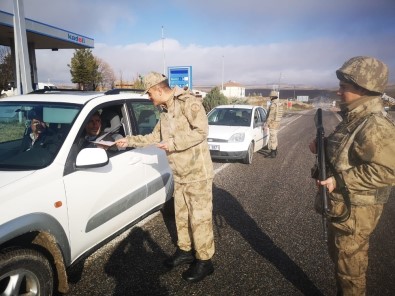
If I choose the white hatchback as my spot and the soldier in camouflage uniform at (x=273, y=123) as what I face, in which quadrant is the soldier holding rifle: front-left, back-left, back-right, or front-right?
back-right

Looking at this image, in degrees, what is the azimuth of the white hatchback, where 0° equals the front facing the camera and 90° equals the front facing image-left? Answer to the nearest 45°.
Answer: approximately 45°

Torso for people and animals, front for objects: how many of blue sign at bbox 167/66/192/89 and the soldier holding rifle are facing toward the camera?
1

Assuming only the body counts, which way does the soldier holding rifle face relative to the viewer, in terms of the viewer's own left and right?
facing to the left of the viewer

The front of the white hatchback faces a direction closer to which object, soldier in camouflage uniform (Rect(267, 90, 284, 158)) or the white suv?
the white suv

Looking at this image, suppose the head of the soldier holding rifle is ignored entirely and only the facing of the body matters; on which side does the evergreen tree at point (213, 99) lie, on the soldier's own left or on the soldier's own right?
on the soldier's own right

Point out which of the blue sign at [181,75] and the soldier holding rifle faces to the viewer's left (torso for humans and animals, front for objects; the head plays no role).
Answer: the soldier holding rifle

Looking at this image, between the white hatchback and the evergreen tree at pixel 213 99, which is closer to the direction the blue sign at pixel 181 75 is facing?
the white hatchback

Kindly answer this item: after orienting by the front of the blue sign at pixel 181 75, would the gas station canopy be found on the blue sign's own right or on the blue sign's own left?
on the blue sign's own right

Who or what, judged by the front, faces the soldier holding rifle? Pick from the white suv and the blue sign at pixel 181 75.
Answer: the blue sign

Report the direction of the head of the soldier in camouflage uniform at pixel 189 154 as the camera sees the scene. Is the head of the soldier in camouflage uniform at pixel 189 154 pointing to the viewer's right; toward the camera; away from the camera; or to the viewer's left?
to the viewer's left

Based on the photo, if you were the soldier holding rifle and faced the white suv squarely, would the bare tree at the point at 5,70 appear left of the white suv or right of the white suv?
right

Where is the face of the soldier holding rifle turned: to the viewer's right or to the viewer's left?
to the viewer's left
